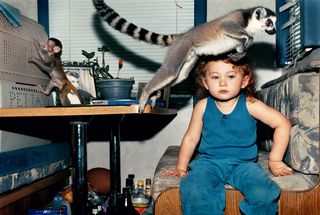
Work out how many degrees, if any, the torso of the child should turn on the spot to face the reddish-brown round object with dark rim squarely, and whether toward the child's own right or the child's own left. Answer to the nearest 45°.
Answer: approximately 135° to the child's own right

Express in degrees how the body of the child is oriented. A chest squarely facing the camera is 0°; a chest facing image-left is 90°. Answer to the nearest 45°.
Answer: approximately 0°

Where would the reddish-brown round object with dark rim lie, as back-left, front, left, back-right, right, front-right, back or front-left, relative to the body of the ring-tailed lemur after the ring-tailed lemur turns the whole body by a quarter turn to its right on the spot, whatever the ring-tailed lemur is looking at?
back-right

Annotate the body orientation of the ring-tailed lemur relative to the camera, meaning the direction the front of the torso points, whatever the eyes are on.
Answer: to the viewer's right

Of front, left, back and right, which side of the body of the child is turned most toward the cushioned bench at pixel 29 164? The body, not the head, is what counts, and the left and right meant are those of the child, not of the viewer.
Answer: right
